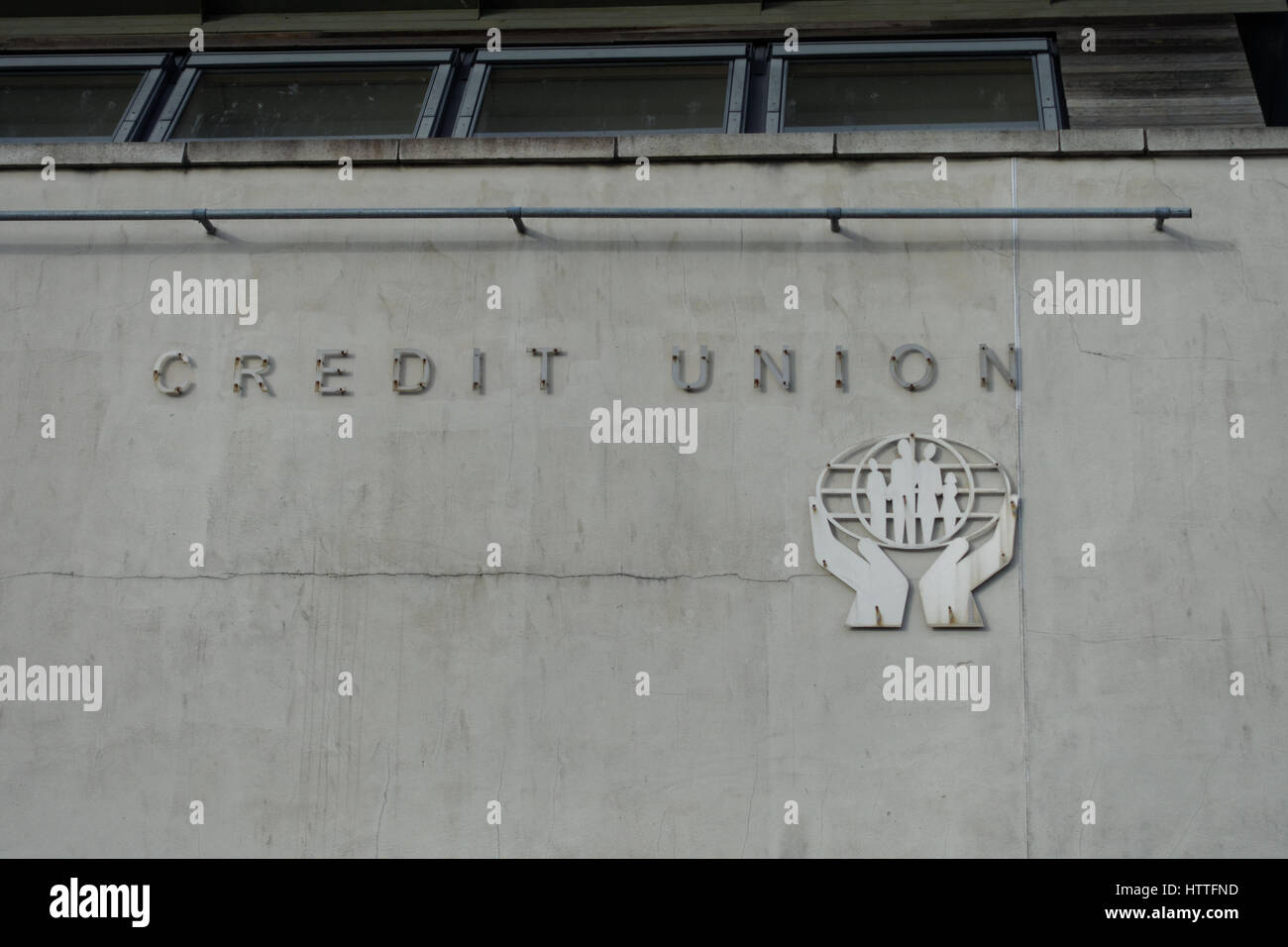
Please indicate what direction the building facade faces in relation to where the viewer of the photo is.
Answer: facing the viewer
